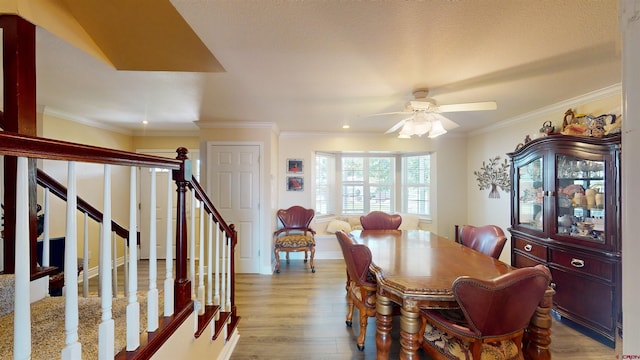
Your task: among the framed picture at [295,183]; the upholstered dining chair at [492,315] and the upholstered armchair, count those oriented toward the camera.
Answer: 2

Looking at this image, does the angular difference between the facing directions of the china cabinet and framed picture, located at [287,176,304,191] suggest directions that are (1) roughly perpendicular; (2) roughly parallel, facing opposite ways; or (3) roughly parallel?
roughly perpendicular

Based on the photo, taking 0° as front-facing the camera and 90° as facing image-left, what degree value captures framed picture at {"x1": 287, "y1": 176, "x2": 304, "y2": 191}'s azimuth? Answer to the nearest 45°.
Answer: approximately 0°

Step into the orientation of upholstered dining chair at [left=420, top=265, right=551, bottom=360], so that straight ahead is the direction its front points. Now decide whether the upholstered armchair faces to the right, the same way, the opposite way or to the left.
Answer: the opposite way

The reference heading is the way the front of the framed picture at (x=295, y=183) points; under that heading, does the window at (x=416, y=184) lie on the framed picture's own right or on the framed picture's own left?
on the framed picture's own left

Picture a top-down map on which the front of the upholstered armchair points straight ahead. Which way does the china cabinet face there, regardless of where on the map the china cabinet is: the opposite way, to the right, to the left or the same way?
to the right

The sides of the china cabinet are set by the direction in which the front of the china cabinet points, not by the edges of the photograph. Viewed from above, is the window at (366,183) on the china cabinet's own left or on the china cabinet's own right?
on the china cabinet's own right

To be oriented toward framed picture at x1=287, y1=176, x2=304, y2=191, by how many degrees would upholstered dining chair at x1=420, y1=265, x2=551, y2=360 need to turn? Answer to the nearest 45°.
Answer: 0° — it already faces it
